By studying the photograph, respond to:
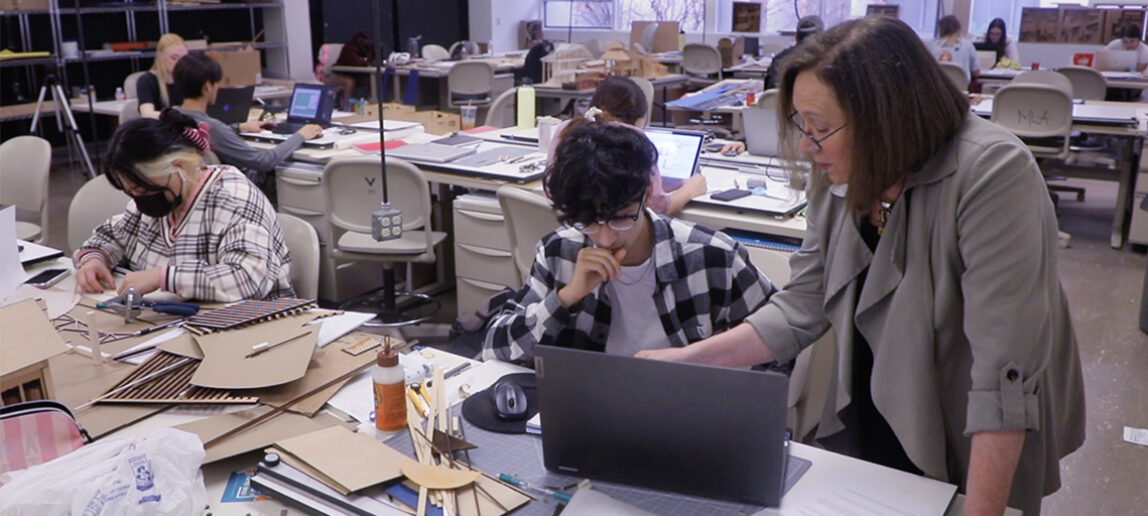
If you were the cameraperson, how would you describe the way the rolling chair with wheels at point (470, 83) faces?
facing away from the viewer

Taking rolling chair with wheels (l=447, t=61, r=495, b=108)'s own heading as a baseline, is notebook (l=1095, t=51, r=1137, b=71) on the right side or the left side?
on its right

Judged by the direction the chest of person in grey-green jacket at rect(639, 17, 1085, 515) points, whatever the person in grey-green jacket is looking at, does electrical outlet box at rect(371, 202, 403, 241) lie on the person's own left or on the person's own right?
on the person's own right

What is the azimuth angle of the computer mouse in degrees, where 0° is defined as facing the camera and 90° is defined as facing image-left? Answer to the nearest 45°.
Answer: approximately 0°

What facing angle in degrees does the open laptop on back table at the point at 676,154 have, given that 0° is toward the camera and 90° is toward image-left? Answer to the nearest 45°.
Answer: approximately 45°

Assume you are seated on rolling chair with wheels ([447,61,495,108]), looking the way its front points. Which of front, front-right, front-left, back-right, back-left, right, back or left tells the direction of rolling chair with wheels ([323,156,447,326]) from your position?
back
